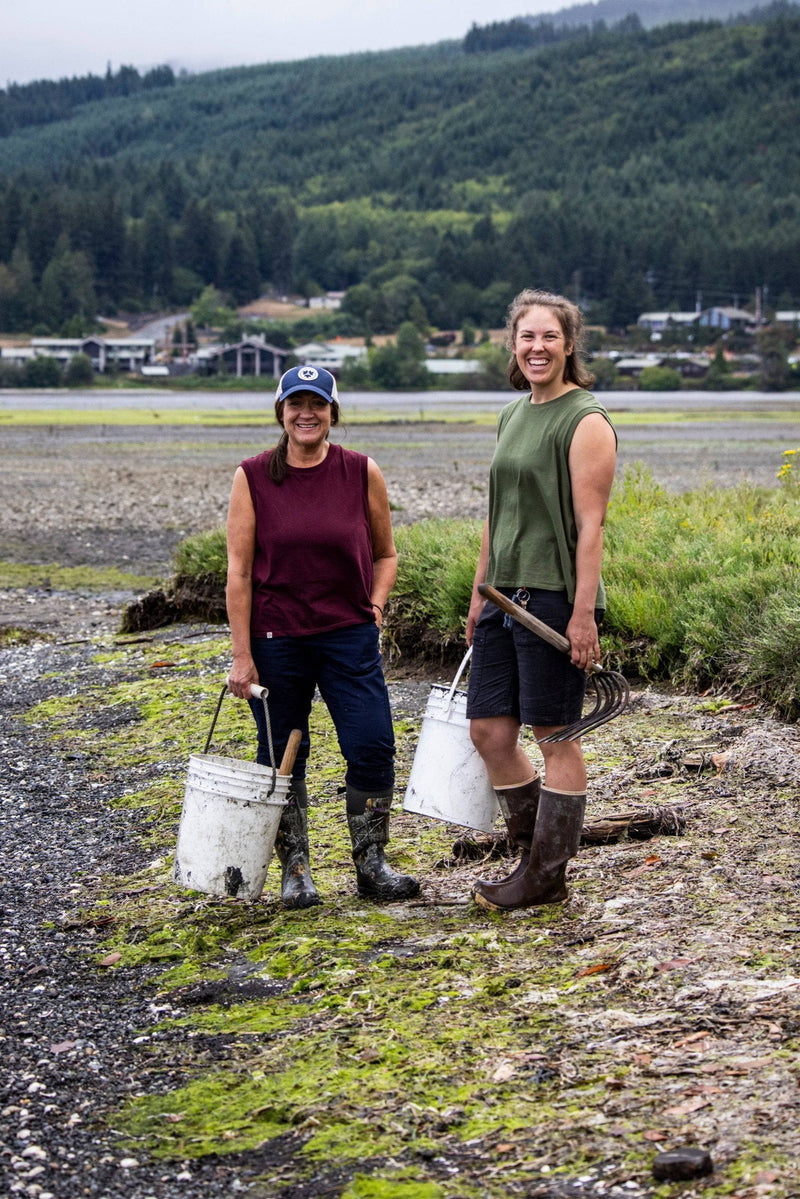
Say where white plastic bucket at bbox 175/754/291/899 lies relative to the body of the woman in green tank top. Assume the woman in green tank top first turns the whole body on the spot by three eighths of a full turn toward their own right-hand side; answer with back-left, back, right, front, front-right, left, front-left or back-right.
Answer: left

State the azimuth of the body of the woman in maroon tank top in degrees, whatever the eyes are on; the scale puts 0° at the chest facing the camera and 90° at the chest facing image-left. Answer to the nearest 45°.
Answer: approximately 0°

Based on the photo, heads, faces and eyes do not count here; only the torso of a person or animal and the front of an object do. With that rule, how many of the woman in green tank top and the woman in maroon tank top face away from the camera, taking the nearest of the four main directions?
0

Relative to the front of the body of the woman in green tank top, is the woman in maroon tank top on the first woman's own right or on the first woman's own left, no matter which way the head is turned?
on the first woman's own right

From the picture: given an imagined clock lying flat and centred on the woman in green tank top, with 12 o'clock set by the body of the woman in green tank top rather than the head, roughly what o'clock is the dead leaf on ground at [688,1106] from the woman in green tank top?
The dead leaf on ground is roughly at 10 o'clock from the woman in green tank top.

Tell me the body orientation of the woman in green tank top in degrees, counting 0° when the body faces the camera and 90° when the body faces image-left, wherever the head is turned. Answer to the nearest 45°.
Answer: approximately 45°
